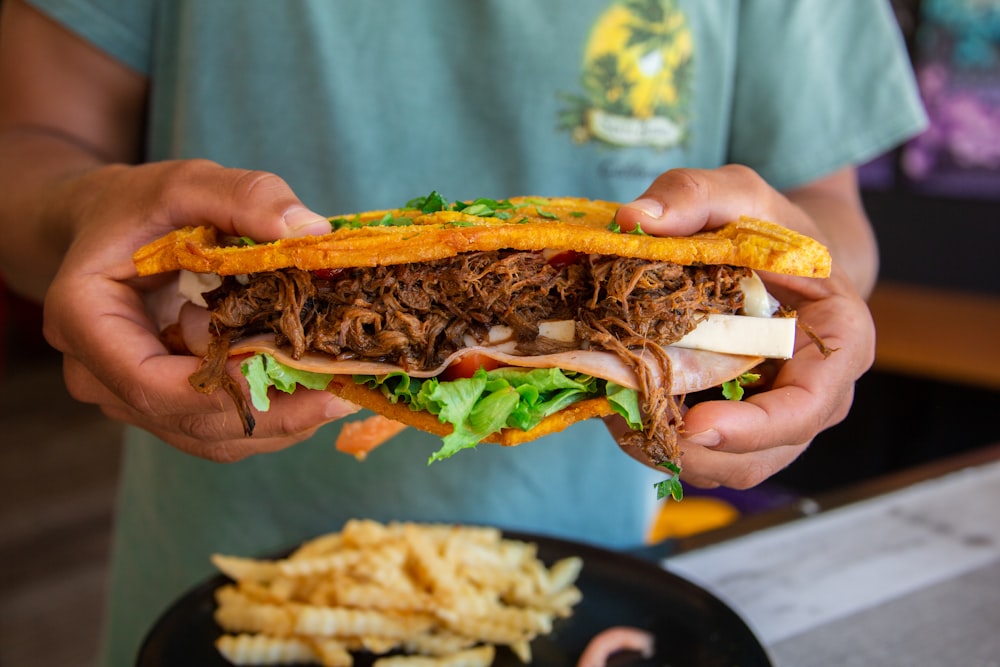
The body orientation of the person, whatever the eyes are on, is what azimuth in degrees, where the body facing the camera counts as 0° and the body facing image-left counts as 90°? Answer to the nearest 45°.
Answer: approximately 0°
